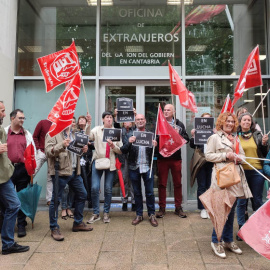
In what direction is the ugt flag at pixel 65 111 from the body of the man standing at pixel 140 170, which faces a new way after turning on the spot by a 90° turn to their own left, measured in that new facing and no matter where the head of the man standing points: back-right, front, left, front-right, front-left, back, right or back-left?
back-right

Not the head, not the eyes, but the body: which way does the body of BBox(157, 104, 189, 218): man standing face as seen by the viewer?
toward the camera

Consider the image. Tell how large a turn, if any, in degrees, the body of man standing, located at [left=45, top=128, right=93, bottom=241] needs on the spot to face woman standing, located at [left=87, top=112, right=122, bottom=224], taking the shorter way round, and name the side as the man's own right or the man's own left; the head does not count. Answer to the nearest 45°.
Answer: approximately 90° to the man's own left

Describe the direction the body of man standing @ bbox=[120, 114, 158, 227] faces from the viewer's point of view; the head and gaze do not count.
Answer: toward the camera

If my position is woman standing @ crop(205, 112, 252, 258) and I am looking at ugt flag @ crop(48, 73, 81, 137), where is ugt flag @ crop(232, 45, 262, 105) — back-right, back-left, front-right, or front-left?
back-right

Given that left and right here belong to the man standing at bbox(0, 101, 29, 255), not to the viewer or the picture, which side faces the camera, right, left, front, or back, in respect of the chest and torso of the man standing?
right

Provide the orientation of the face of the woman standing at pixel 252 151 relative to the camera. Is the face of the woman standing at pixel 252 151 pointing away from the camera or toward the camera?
toward the camera

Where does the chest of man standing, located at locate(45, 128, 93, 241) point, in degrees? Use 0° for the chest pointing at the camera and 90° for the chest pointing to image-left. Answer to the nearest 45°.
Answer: approximately 315°

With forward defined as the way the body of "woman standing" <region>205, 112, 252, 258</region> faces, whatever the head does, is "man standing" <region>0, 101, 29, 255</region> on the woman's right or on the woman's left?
on the woman's right

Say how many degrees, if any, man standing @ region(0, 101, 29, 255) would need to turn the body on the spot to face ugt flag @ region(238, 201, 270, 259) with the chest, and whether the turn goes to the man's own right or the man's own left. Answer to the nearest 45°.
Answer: approximately 45° to the man's own right

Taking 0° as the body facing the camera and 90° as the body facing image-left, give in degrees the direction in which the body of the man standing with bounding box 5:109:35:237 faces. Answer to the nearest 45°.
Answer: approximately 0°

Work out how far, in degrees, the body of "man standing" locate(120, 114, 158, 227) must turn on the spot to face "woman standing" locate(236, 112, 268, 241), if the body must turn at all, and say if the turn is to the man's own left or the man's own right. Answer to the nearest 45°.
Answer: approximately 45° to the man's own left
